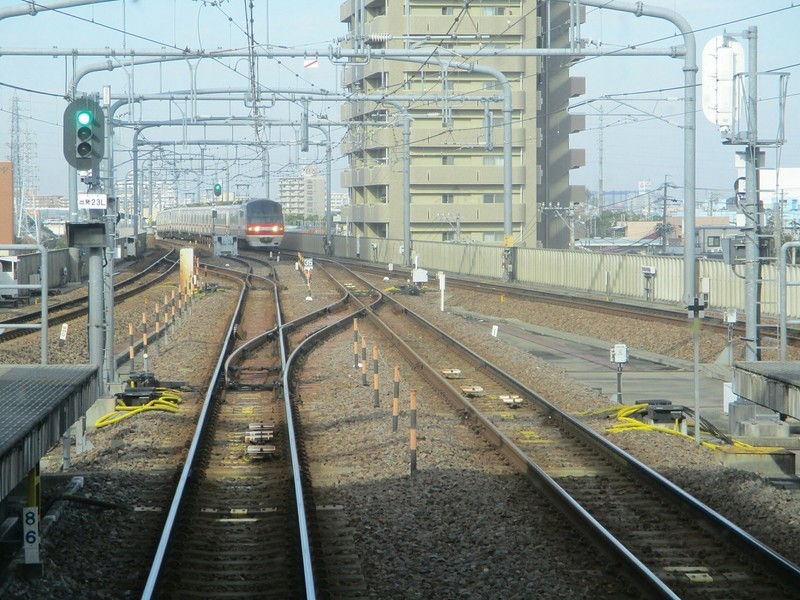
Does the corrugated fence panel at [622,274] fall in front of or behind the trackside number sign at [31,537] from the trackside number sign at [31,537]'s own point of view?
behind

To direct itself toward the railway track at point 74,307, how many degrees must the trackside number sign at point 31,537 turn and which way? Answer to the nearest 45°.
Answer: approximately 180°

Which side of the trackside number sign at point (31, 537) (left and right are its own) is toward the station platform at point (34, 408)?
back

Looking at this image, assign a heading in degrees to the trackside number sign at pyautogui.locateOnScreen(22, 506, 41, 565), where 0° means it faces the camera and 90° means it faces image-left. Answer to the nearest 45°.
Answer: approximately 0°

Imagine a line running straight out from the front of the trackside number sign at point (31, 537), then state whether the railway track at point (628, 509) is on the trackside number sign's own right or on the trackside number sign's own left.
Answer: on the trackside number sign's own left

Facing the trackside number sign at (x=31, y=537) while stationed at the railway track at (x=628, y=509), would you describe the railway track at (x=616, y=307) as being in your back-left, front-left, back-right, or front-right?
back-right

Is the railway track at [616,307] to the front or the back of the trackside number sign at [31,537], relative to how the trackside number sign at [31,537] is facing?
to the back

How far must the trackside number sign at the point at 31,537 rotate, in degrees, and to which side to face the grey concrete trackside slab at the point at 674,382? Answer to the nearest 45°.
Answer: approximately 135° to its left
